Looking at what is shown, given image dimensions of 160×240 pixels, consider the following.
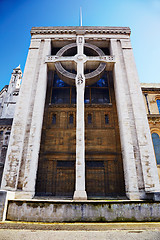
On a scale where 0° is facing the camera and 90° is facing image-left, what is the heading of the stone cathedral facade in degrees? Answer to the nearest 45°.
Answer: approximately 0°
